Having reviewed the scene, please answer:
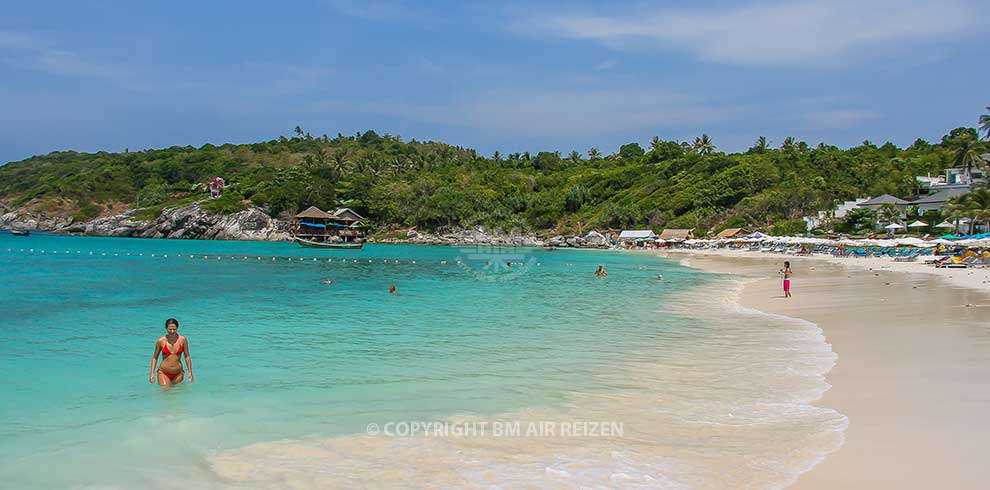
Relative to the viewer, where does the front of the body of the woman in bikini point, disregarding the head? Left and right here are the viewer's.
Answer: facing the viewer

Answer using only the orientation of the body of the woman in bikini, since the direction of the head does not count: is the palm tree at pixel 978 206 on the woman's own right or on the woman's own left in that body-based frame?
on the woman's own left
